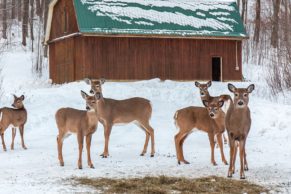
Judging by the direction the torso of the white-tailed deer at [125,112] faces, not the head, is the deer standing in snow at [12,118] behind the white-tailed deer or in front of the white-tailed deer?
in front

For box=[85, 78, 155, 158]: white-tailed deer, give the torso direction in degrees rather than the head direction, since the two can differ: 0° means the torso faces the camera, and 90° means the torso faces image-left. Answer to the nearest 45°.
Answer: approximately 90°

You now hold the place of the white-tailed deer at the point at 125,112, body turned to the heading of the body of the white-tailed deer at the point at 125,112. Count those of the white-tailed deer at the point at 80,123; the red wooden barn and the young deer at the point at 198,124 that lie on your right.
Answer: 1
